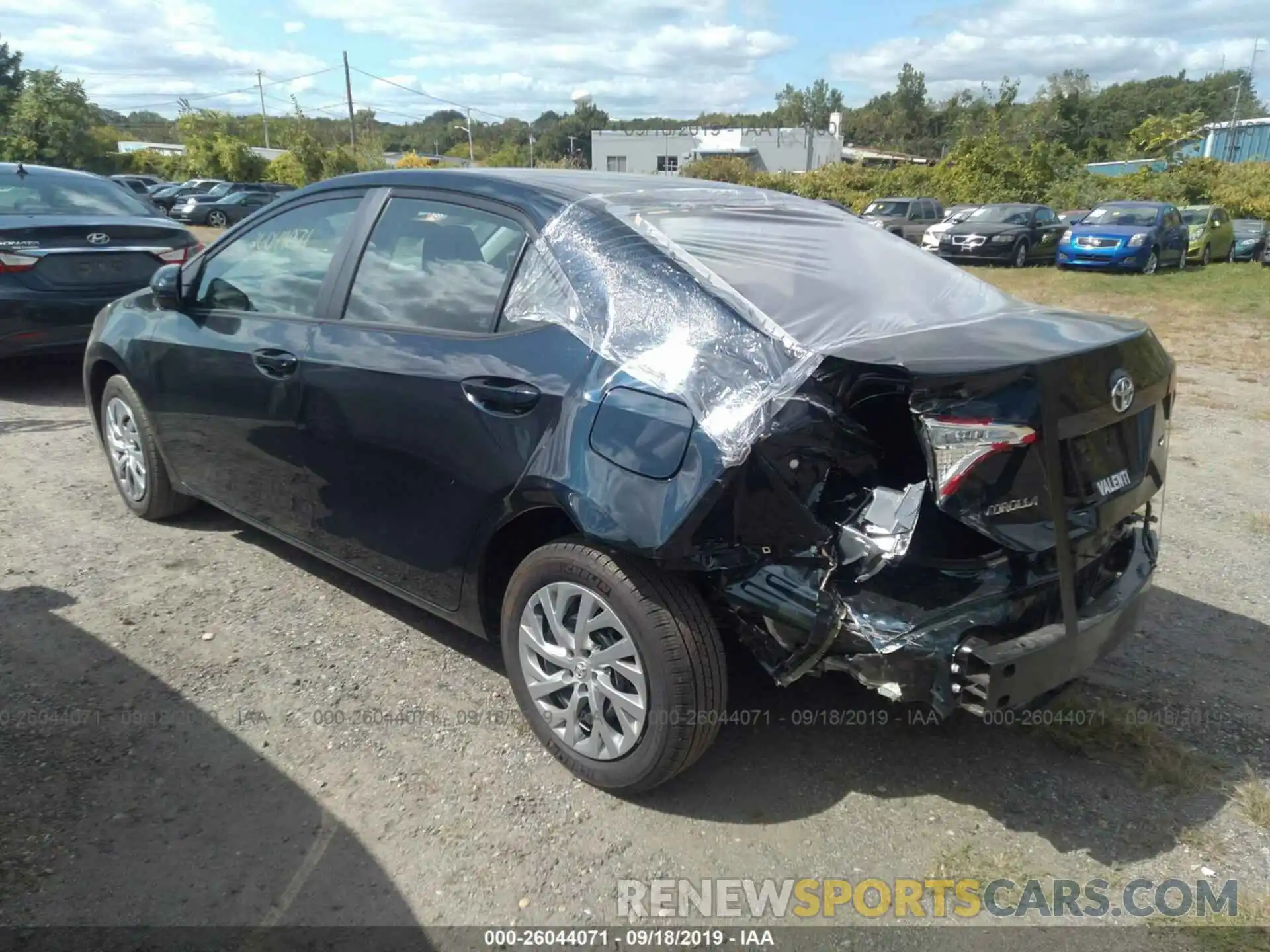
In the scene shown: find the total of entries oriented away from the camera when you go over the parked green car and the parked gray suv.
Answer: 0

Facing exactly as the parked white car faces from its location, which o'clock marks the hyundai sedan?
The hyundai sedan is roughly at 11 o'clock from the parked white car.

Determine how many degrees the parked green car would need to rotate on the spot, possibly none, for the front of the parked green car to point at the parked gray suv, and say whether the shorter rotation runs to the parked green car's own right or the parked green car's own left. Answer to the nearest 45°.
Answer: approximately 45° to the parked green car's own right

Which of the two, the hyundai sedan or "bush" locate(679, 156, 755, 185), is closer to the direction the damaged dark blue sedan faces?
the hyundai sedan

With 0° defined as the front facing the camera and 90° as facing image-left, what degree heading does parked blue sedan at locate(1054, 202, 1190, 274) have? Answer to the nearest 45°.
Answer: approximately 45°

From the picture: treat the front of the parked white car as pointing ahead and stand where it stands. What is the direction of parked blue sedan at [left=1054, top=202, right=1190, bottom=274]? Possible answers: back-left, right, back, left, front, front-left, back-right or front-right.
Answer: left

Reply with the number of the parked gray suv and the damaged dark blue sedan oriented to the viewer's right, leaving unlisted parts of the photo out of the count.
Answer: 0

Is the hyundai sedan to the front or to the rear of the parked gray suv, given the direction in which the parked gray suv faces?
to the front

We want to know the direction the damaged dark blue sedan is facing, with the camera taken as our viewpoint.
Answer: facing away from the viewer and to the left of the viewer

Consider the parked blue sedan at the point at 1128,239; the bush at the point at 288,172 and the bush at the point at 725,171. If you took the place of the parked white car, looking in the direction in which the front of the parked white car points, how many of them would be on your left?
1

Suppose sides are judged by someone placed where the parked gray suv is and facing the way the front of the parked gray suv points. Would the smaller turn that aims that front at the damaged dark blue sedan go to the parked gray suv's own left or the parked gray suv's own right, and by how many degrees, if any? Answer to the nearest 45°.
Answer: approximately 45° to the parked gray suv's own left

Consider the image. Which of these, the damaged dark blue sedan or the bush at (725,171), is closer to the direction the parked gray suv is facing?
the damaged dark blue sedan

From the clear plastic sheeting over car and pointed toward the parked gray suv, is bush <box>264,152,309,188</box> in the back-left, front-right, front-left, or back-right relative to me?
front-left
